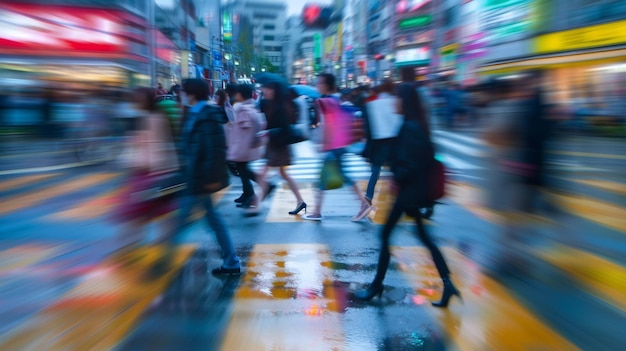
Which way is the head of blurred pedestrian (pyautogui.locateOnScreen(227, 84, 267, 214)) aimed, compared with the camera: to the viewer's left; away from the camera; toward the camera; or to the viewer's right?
to the viewer's left

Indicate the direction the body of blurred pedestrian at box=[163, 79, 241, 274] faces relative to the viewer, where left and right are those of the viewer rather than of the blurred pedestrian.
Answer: facing to the left of the viewer

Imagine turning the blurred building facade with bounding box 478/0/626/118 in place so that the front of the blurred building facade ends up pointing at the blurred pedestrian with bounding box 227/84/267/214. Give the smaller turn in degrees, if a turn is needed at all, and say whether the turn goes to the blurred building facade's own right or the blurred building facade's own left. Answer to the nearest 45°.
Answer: approximately 45° to the blurred building facade's own left

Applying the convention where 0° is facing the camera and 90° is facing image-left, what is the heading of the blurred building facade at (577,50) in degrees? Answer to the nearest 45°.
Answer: approximately 45°

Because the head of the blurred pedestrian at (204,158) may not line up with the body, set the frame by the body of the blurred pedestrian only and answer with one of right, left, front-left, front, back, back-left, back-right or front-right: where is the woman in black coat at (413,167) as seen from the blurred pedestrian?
back-left

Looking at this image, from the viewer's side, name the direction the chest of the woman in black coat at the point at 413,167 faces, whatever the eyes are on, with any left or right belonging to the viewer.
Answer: facing to the left of the viewer

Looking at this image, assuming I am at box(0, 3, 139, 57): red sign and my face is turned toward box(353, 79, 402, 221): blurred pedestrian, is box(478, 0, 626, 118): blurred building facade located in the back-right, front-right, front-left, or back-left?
front-left

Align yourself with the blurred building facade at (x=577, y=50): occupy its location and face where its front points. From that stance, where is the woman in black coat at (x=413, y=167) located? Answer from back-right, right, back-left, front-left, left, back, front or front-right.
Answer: front-left

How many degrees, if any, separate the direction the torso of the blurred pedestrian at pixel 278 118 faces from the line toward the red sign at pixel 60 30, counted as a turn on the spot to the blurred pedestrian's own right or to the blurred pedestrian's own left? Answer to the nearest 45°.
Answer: approximately 45° to the blurred pedestrian's own right
